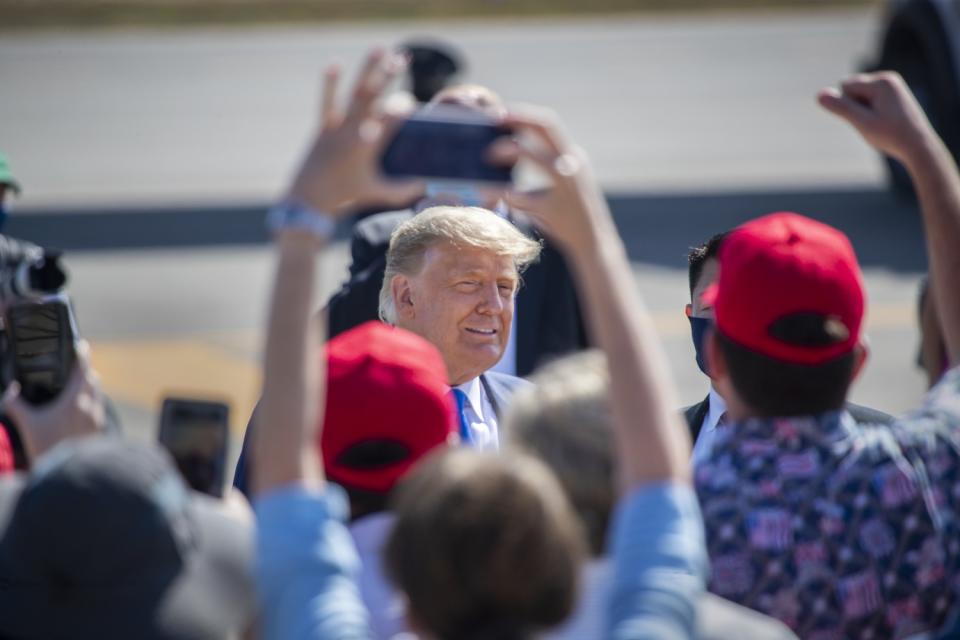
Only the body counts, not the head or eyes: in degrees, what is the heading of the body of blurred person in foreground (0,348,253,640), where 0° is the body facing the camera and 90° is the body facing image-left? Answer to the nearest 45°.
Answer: approximately 180°

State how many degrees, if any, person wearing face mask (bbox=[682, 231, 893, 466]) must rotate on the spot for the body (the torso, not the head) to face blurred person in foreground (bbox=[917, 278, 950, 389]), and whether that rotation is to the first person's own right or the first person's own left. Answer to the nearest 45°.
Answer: approximately 135° to the first person's own left

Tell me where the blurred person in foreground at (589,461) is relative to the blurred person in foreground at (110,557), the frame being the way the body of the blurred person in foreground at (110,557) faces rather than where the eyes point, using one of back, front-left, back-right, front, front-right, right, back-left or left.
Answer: right

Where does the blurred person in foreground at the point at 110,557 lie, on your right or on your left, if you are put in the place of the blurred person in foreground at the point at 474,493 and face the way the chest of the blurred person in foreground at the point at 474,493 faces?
on your left

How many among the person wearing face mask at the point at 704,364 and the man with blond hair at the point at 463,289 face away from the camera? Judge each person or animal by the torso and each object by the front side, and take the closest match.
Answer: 0

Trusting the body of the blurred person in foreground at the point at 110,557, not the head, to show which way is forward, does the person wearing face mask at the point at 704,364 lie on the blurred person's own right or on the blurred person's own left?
on the blurred person's own right

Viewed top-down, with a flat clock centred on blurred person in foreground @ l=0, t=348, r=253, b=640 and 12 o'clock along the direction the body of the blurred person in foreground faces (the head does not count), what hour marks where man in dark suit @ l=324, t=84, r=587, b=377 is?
The man in dark suit is roughly at 1 o'clock from the blurred person in foreground.

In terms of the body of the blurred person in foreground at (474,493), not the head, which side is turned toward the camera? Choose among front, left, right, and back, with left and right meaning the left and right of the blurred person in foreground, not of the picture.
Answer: back

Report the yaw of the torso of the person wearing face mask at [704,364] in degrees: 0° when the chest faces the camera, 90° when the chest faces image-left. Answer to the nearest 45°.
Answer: approximately 45°

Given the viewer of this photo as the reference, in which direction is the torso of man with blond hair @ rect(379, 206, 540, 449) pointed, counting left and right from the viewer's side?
facing the viewer and to the right of the viewer

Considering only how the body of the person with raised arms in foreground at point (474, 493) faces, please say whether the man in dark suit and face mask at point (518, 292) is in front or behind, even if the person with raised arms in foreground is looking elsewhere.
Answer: in front

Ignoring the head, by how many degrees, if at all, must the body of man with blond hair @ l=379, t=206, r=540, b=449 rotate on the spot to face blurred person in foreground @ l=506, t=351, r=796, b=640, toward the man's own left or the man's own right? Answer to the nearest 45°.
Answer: approximately 45° to the man's own right

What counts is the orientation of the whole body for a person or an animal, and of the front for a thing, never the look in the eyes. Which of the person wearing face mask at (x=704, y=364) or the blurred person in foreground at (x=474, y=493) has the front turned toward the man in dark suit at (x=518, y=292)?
the blurred person in foreground
